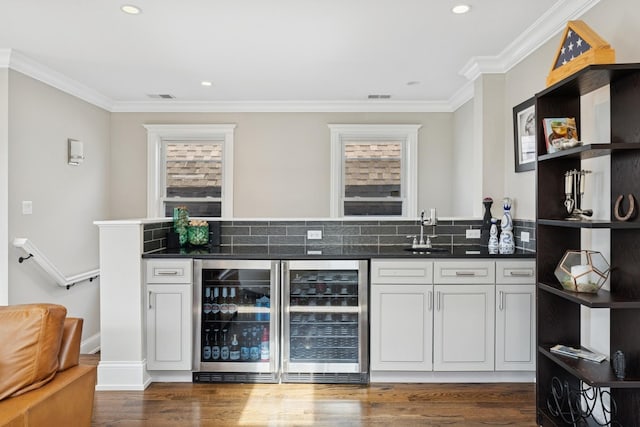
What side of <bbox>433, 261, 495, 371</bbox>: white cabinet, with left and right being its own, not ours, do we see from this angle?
front

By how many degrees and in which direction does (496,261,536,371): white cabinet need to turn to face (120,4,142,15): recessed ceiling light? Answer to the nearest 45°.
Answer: approximately 45° to its right

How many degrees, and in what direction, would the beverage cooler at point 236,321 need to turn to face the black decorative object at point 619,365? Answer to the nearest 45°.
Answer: approximately 45° to its left

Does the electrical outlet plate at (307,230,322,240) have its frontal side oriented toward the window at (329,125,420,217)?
no

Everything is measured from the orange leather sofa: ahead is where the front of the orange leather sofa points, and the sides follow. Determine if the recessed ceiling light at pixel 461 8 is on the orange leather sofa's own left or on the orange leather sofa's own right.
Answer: on the orange leather sofa's own left

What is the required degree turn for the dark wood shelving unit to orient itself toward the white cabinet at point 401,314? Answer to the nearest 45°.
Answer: approximately 45° to its right

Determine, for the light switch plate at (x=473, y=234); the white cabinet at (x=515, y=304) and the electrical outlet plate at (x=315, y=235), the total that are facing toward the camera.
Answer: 3

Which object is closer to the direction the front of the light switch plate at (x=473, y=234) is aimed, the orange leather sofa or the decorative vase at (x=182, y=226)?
the orange leather sofa

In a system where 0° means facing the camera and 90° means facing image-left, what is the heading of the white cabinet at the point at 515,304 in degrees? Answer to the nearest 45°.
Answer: approximately 0°

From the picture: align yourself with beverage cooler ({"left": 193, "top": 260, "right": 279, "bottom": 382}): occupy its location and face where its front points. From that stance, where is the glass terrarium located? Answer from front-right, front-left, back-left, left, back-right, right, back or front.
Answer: front-left

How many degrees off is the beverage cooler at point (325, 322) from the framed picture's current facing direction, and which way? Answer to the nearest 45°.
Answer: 0° — it already faces it

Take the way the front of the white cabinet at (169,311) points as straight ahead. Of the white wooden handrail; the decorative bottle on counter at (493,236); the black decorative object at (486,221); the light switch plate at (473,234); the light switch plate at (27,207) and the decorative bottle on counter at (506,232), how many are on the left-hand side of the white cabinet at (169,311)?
4

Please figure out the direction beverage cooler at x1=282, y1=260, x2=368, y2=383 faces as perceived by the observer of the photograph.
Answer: facing the viewer

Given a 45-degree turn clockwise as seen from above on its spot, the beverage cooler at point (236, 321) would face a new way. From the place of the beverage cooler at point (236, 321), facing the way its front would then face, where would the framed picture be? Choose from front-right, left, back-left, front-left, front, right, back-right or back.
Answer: back-left

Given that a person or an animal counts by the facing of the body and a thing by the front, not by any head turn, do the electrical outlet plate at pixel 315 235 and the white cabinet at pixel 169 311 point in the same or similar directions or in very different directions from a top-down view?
same or similar directions

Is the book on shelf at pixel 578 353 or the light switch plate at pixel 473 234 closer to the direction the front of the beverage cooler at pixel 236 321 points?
the book on shelf
